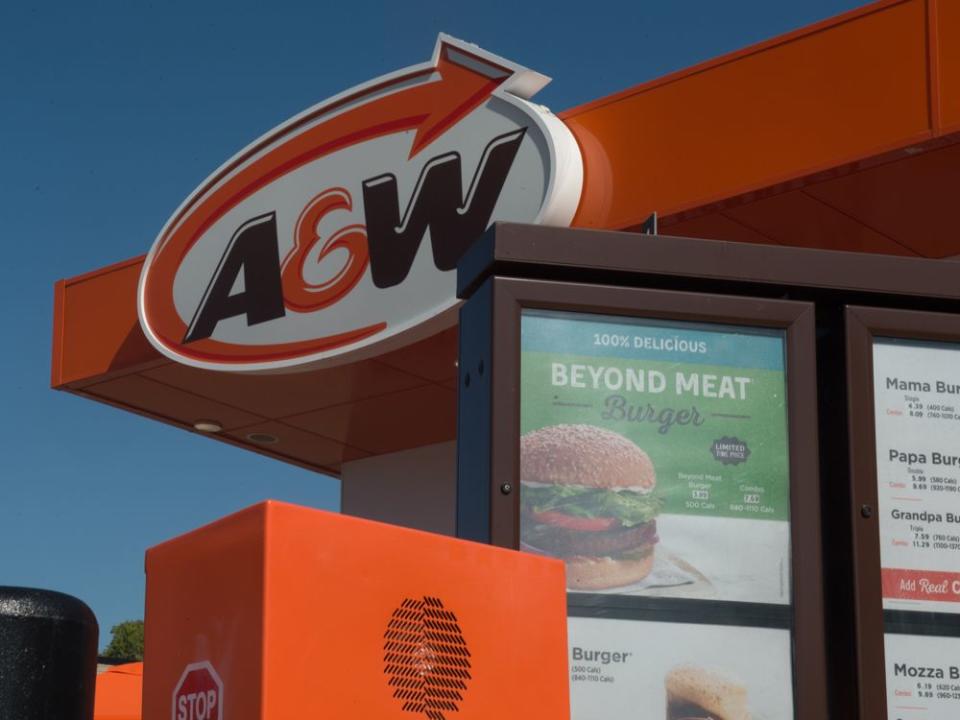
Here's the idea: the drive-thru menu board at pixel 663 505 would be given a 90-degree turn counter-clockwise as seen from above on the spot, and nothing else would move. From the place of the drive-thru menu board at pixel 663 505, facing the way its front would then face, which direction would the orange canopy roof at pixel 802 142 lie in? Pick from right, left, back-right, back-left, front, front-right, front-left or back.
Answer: left

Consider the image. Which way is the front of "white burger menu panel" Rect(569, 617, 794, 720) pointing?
toward the camera

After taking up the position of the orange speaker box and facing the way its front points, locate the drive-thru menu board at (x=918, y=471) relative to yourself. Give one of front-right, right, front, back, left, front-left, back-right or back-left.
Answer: left

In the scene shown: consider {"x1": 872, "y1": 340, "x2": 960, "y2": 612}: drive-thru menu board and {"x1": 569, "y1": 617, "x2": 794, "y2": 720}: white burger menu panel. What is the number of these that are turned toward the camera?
2

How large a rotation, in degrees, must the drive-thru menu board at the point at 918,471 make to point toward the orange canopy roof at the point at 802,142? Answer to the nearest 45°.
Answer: approximately 180°

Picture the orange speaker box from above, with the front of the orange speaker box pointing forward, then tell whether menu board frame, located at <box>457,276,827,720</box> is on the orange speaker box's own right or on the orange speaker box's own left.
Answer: on the orange speaker box's own left

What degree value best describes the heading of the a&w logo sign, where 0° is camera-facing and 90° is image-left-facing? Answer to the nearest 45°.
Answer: approximately 45°

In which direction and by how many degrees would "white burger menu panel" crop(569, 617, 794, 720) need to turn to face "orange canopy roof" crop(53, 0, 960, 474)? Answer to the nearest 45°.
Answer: approximately 180°

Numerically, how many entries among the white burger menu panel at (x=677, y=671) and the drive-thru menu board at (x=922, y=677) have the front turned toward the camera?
2

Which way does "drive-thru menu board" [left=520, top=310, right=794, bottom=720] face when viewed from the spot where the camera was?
facing the viewer

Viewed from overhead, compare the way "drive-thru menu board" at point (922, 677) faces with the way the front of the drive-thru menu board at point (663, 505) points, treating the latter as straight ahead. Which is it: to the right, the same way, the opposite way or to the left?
the same way

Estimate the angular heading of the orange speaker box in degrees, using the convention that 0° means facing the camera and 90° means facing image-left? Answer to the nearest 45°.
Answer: approximately 315°

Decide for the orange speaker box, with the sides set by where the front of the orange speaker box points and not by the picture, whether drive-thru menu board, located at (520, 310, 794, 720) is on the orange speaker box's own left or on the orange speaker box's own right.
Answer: on the orange speaker box's own left

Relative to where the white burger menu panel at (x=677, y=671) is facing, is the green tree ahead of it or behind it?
behind
